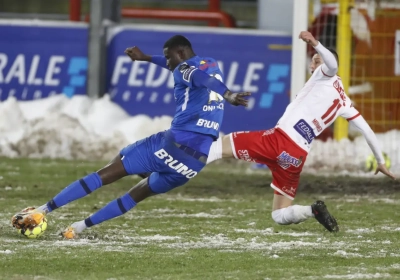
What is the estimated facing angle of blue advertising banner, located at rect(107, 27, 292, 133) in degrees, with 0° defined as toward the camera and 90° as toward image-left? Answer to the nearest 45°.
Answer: approximately 0°

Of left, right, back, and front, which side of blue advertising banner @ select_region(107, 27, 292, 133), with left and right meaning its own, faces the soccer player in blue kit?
front

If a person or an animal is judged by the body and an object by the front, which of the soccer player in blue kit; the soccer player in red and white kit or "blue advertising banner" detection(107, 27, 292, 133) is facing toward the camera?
the blue advertising banner

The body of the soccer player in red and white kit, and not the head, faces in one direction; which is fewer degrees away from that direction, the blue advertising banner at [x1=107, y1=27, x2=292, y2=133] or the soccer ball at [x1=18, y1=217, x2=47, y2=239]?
the blue advertising banner

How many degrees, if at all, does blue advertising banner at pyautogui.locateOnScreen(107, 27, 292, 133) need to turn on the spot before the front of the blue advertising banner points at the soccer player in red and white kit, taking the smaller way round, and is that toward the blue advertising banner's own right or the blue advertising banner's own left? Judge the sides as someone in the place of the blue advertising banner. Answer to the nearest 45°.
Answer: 0° — it already faces them

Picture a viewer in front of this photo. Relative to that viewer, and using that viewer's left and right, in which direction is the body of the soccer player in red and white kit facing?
facing away from the viewer and to the left of the viewer
